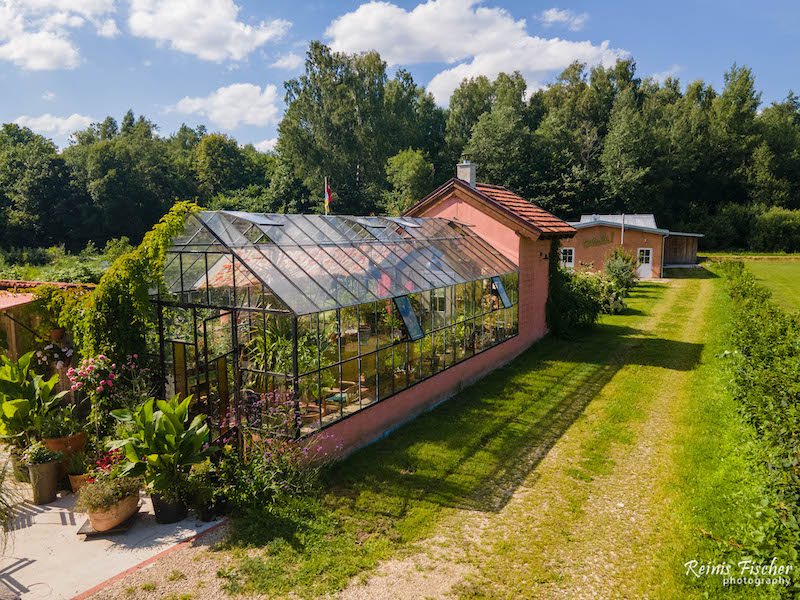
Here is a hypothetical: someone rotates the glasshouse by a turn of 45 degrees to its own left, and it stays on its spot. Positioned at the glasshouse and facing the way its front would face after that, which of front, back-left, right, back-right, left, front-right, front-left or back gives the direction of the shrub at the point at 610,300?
back-left

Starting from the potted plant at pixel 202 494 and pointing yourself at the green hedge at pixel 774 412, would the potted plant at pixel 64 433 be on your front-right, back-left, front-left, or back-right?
back-left

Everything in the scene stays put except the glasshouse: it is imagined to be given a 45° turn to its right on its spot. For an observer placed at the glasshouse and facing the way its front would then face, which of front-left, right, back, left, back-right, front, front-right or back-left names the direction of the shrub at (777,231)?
back-right

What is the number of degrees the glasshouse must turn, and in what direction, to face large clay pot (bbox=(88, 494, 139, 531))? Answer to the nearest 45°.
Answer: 0° — it already faces it

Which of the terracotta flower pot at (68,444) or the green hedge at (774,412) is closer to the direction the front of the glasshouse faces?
the terracotta flower pot

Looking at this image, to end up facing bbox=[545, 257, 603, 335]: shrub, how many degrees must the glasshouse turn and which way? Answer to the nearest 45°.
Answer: approximately 180°

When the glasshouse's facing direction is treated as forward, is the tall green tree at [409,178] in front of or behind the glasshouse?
behind

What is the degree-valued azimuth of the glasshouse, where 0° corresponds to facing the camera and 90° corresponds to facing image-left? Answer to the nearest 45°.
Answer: approximately 45°

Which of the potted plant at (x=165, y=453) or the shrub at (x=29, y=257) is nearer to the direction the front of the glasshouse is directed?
the potted plant
